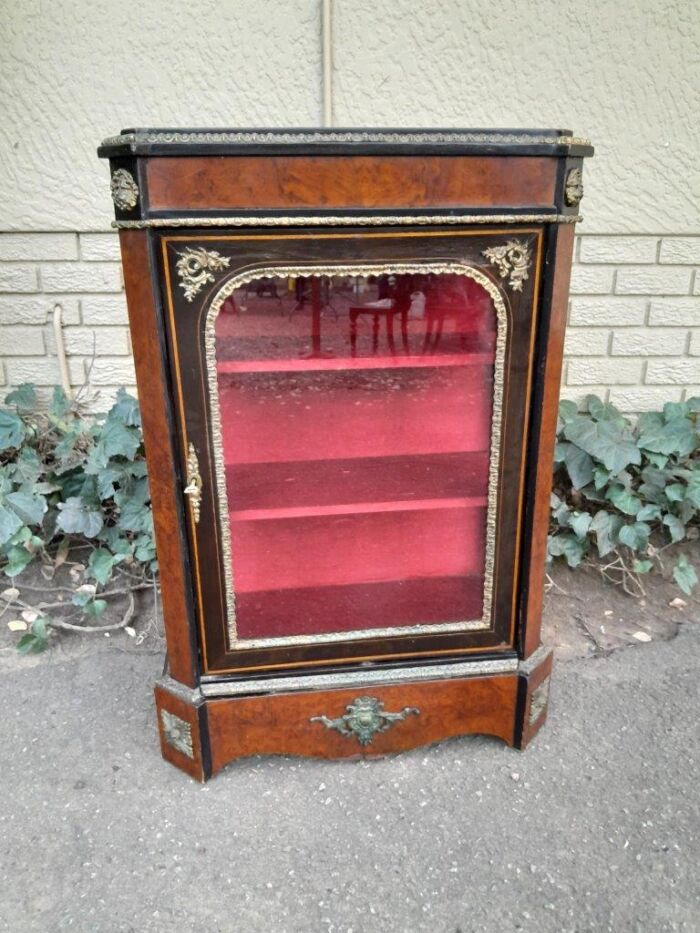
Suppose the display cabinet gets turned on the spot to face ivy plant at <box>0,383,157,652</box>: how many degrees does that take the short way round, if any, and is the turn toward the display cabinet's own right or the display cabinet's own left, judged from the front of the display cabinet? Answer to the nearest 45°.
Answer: approximately 135° to the display cabinet's own right

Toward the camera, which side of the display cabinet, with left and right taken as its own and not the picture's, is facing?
front

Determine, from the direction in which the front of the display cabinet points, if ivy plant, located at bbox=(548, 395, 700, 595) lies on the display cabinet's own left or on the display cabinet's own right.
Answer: on the display cabinet's own left

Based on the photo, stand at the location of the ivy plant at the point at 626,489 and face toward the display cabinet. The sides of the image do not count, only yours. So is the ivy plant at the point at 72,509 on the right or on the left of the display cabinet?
right

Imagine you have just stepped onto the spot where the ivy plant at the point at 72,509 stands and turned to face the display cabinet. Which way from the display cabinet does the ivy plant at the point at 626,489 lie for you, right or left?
left
